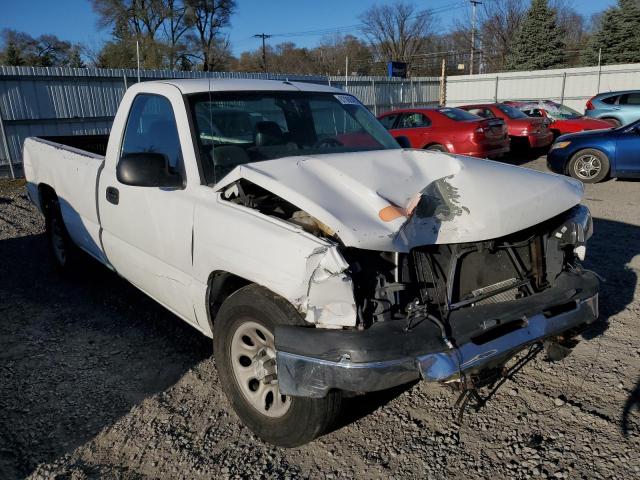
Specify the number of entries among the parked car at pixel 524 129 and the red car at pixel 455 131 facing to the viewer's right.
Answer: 0

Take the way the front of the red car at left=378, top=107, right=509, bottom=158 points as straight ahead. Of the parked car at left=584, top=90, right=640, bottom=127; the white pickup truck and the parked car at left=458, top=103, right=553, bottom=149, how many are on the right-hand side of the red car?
2

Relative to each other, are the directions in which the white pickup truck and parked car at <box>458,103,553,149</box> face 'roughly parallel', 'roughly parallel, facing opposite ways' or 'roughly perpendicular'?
roughly parallel, facing opposite ways

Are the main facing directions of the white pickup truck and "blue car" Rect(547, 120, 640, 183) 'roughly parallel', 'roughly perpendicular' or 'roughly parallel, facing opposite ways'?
roughly parallel, facing opposite ways

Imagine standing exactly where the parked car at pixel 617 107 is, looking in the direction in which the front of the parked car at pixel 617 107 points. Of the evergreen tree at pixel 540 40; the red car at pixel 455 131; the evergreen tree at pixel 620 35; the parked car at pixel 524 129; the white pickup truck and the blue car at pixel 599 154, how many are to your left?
2

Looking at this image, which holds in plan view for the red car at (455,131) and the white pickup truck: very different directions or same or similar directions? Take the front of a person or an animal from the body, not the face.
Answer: very different directions

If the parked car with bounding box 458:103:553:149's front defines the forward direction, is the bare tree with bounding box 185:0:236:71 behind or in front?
in front

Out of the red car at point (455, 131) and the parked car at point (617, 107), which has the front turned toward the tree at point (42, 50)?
the red car

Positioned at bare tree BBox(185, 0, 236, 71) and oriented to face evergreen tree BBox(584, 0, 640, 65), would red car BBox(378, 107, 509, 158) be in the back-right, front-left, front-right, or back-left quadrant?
front-right

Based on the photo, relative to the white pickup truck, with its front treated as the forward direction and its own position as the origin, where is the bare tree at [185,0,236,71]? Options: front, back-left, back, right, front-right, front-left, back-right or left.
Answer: back-left

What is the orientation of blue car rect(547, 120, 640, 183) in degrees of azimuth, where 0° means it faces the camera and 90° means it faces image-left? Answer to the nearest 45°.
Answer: approximately 90°

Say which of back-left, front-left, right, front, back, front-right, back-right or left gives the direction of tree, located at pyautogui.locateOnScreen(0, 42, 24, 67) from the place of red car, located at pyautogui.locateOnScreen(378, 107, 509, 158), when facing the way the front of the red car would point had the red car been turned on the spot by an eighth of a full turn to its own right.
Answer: front-left

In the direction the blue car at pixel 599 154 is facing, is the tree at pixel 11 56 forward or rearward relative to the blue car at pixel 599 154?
forward

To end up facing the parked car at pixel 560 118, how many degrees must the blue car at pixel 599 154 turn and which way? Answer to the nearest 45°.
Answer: approximately 90° to its right

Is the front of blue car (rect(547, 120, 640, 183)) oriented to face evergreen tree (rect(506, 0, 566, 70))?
no
